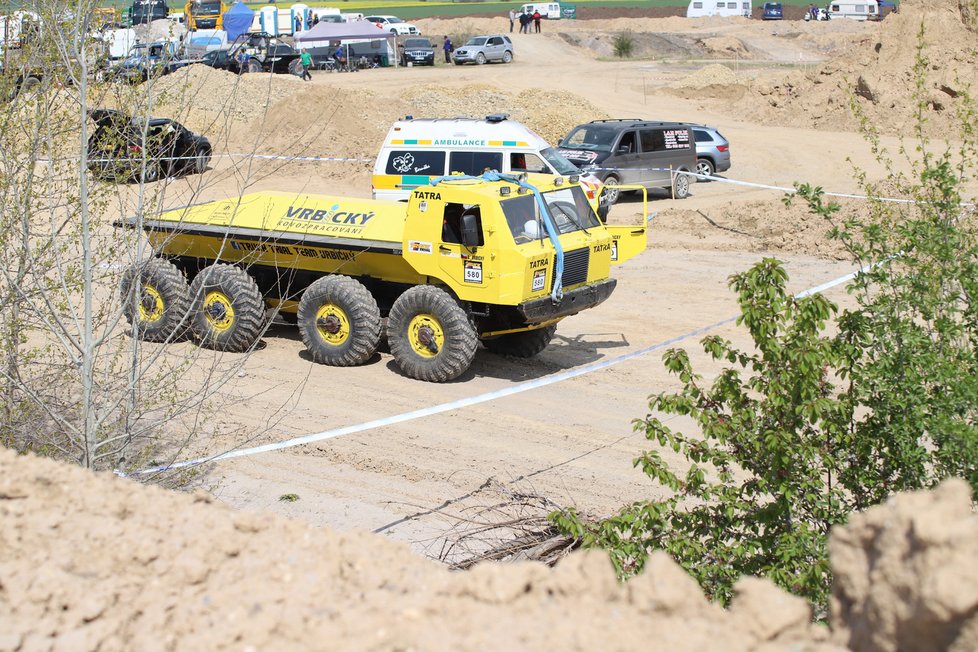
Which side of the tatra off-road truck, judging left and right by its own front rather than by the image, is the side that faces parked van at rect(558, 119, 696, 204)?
left

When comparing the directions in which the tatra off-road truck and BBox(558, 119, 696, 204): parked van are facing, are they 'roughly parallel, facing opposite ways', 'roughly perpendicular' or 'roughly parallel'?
roughly perpendicular

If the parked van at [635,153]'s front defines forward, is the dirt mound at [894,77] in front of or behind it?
behind

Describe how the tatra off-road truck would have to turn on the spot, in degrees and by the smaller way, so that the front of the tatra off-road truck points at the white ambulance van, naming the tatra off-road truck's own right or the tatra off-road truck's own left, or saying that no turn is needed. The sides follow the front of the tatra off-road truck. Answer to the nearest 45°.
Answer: approximately 135° to the tatra off-road truck's own left

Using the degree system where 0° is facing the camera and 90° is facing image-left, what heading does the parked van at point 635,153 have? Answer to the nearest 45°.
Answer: approximately 45°

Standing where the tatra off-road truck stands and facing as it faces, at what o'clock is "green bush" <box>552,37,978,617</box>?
The green bush is roughly at 1 o'clock from the tatra off-road truck.

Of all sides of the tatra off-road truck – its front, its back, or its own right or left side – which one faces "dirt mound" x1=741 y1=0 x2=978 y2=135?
left

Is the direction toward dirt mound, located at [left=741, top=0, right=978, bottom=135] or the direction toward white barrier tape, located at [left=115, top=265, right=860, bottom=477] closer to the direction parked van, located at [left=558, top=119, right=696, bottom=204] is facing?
the white barrier tape

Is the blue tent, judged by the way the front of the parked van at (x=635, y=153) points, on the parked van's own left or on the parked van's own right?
on the parked van's own right

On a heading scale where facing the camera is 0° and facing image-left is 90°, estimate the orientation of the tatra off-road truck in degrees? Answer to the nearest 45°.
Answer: approximately 315°
